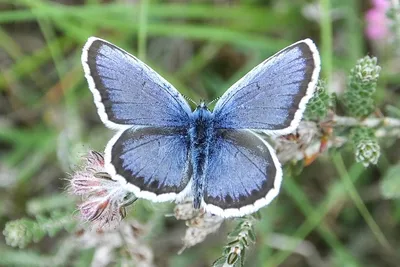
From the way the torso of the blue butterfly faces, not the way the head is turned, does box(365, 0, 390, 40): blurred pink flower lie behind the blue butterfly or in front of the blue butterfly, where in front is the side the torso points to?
in front

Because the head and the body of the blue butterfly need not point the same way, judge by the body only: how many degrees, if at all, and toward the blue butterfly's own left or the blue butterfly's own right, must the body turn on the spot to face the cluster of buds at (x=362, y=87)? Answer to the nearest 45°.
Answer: approximately 45° to the blue butterfly's own right

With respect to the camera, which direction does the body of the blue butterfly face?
away from the camera

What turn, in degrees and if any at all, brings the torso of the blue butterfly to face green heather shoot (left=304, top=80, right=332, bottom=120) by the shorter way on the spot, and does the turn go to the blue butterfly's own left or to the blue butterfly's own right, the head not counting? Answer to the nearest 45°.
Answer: approximately 45° to the blue butterfly's own right
